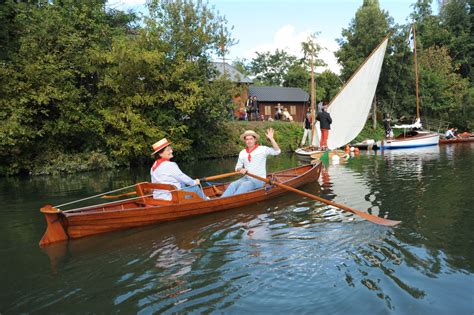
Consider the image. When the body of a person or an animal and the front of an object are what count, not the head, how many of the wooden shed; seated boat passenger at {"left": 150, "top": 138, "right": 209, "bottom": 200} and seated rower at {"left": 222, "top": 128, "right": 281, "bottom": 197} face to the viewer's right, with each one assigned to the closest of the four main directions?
1

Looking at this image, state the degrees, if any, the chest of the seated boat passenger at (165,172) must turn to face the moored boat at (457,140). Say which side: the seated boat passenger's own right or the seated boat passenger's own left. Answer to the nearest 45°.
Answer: approximately 45° to the seated boat passenger's own left

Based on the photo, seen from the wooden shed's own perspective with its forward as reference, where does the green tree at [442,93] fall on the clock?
The green tree is roughly at 9 o'clock from the wooden shed.

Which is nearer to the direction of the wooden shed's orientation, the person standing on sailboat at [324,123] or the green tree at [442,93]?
the person standing on sailboat

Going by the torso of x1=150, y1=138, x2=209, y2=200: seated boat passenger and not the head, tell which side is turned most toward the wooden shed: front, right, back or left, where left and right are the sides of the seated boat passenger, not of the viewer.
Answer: left

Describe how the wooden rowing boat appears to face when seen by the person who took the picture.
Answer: facing away from the viewer and to the right of the viewer

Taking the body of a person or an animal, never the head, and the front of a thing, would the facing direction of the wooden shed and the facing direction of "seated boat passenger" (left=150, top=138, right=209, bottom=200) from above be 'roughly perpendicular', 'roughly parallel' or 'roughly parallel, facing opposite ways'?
roughly perpendicular

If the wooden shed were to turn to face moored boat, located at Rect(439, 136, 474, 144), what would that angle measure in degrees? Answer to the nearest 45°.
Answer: approximately 45° to its left

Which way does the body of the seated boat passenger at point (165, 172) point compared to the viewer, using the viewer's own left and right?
facing to the right of the viewer

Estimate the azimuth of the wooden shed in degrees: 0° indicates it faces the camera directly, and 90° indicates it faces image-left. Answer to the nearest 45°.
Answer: approximately 0°

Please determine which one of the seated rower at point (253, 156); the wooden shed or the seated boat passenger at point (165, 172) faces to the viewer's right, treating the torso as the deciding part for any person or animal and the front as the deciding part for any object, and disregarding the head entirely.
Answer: the seated boat passenger at point (165, 172)

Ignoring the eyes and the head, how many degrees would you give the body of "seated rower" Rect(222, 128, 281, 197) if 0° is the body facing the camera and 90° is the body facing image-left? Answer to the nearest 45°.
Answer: approximately 45°
